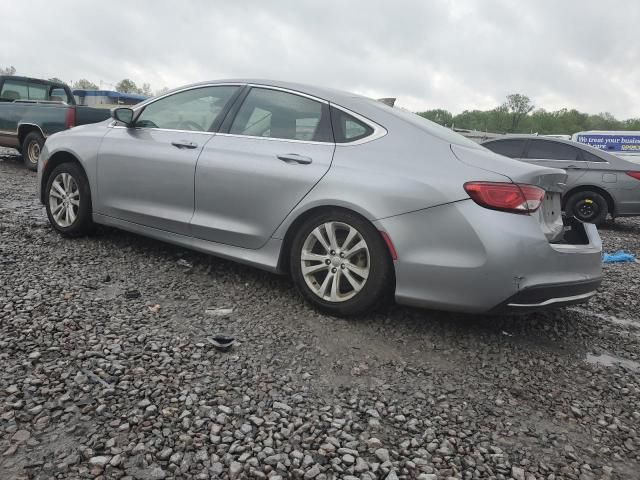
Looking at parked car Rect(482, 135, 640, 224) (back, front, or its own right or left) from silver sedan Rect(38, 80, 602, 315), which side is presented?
left

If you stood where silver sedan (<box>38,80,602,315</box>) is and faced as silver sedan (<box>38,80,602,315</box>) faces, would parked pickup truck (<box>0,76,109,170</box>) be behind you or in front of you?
in front

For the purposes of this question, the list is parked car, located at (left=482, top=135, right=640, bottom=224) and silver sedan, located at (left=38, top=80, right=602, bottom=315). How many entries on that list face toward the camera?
0

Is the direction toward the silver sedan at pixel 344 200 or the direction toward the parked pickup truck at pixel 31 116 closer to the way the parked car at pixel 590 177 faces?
the parked pickup truck

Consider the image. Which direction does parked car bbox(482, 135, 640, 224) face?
to the viewer's left

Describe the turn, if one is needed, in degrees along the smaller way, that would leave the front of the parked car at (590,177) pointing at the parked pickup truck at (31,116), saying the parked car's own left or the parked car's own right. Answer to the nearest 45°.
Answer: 0° — it already faces it

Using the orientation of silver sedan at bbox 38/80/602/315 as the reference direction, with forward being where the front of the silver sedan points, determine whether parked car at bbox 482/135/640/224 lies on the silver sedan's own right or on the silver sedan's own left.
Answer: on the silver sedan's own right

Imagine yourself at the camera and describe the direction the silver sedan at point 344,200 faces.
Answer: facing away from the viewer and to the left of the viewer
